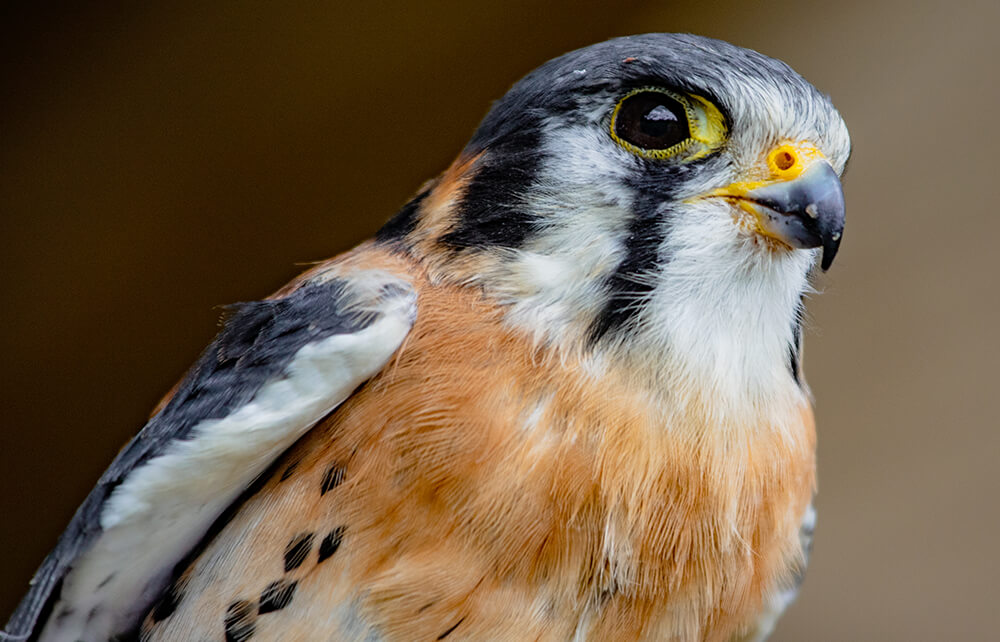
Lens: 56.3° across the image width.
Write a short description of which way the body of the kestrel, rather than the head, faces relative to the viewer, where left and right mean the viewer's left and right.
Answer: facing the viewer and to the right of the viewer
